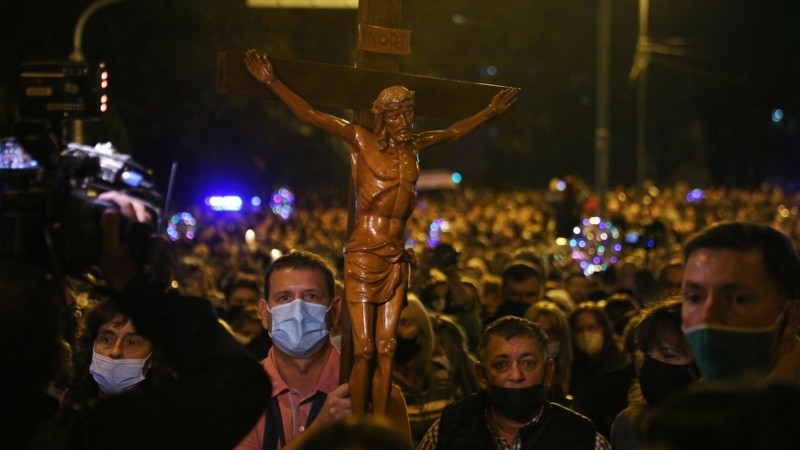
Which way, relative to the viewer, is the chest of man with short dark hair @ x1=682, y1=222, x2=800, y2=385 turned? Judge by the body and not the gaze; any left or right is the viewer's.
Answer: facing the viewer and to the left of the viewer

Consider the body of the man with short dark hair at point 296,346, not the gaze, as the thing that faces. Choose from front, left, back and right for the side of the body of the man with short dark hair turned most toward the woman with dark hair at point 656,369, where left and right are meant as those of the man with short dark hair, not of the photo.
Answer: left

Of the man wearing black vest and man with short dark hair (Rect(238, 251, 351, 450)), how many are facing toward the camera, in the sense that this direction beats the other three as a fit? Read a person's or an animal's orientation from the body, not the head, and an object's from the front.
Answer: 2

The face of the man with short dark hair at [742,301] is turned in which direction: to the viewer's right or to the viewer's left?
to the viewer's left

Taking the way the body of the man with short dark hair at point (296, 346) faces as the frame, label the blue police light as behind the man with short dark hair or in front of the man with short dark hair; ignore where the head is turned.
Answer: behind

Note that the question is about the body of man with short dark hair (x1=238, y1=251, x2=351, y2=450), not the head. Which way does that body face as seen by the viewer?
toward the camera

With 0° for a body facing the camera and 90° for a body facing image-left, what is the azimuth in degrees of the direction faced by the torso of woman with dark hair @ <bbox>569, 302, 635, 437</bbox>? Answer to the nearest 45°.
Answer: approximately 45°
